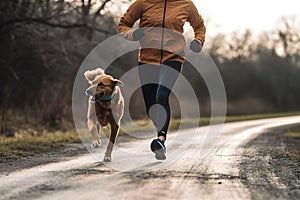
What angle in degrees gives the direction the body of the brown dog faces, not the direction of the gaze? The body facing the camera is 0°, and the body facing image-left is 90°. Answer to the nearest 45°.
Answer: approximately 0°

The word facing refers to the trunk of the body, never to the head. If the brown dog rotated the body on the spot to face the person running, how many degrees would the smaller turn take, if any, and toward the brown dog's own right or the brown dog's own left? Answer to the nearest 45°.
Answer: approximately 90° to the brown dog's own left
